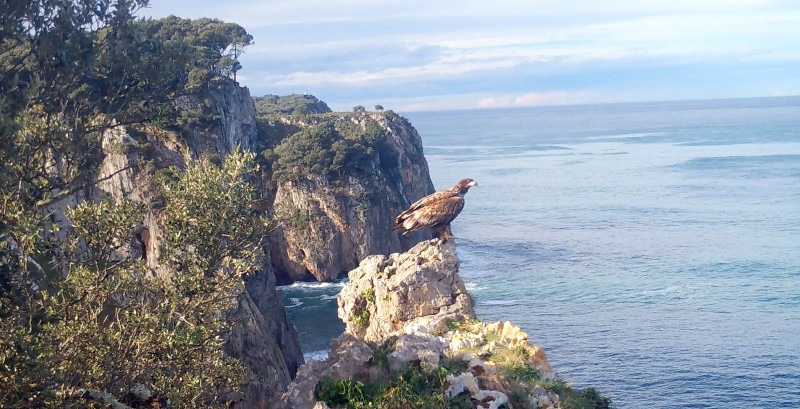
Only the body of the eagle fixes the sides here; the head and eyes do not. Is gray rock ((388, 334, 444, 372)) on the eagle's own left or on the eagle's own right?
on the eagle's own right

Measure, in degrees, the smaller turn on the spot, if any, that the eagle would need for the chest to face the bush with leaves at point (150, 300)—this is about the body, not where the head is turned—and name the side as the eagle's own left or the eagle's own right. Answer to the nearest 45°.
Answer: approximately 90° to the eagle's own right

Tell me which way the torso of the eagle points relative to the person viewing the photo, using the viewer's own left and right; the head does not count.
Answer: facing to the right of the viewer

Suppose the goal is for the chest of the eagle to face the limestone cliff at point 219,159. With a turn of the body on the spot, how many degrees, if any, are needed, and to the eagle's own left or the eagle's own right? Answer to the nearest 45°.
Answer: approximately 135° to the eagle's own left
